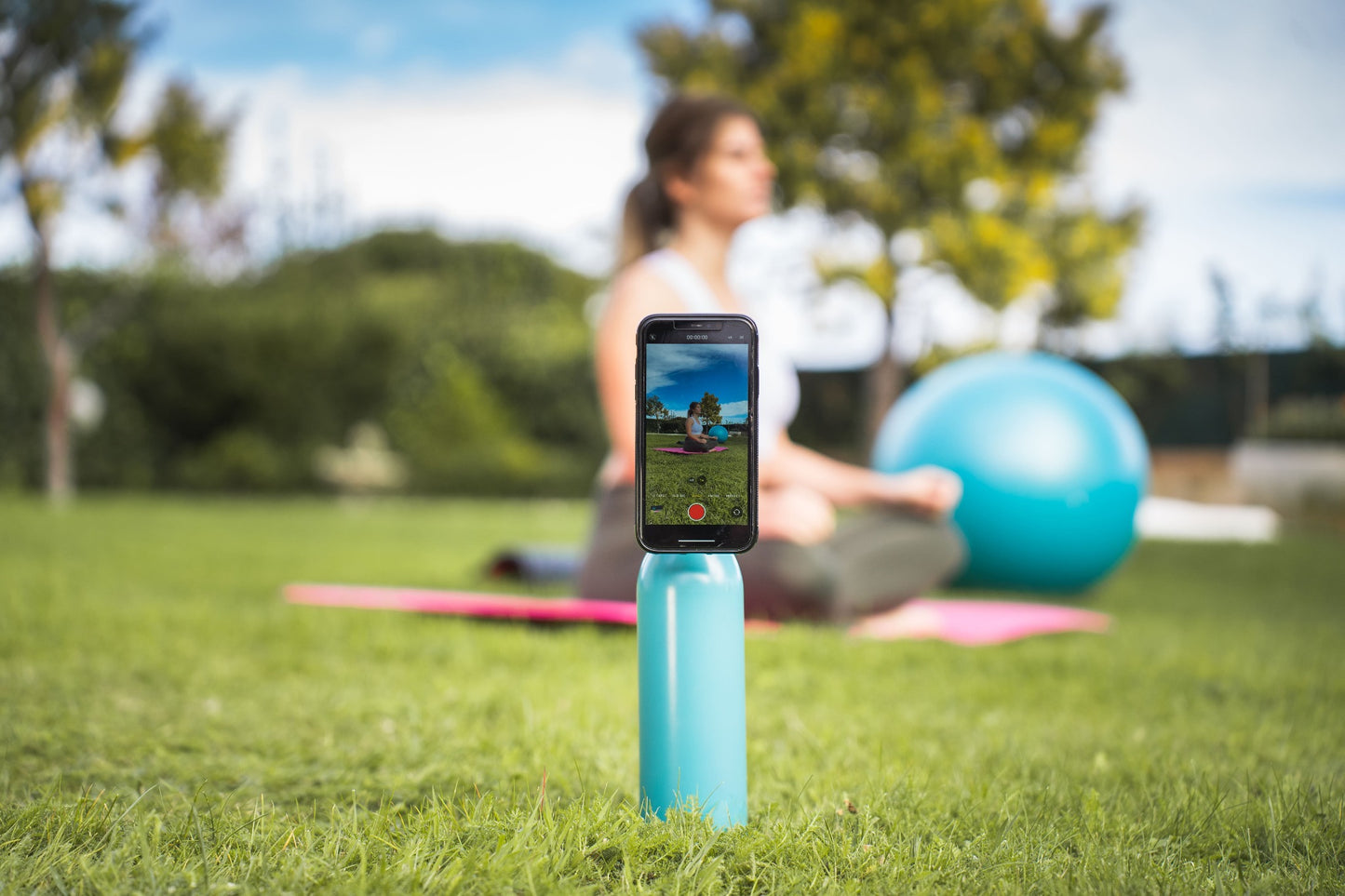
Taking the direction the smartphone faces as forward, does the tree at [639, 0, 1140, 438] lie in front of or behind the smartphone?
behind

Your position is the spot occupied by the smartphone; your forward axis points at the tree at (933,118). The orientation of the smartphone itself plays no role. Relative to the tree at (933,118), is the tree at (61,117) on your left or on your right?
left

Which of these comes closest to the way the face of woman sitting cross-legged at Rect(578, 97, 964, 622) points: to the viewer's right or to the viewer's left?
to the viewer's right

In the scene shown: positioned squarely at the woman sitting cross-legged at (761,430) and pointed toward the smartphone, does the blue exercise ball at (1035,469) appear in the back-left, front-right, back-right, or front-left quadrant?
back-left

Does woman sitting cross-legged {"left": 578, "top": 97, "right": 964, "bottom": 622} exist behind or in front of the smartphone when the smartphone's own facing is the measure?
behind

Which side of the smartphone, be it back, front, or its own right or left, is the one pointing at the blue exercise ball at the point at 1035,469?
back

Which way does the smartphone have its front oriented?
toward the camera

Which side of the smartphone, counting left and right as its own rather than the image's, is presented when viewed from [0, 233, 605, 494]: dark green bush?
back

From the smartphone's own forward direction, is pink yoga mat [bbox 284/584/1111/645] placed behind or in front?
behind
